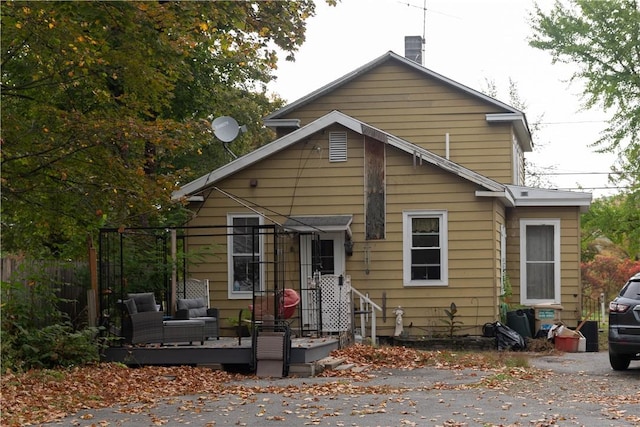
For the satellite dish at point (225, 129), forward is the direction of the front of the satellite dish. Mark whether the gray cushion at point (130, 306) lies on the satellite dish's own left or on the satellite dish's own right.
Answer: on the satellite dish's own right

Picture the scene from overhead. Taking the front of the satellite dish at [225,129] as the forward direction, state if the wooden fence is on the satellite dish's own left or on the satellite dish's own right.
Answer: on the satellite dish's own right
